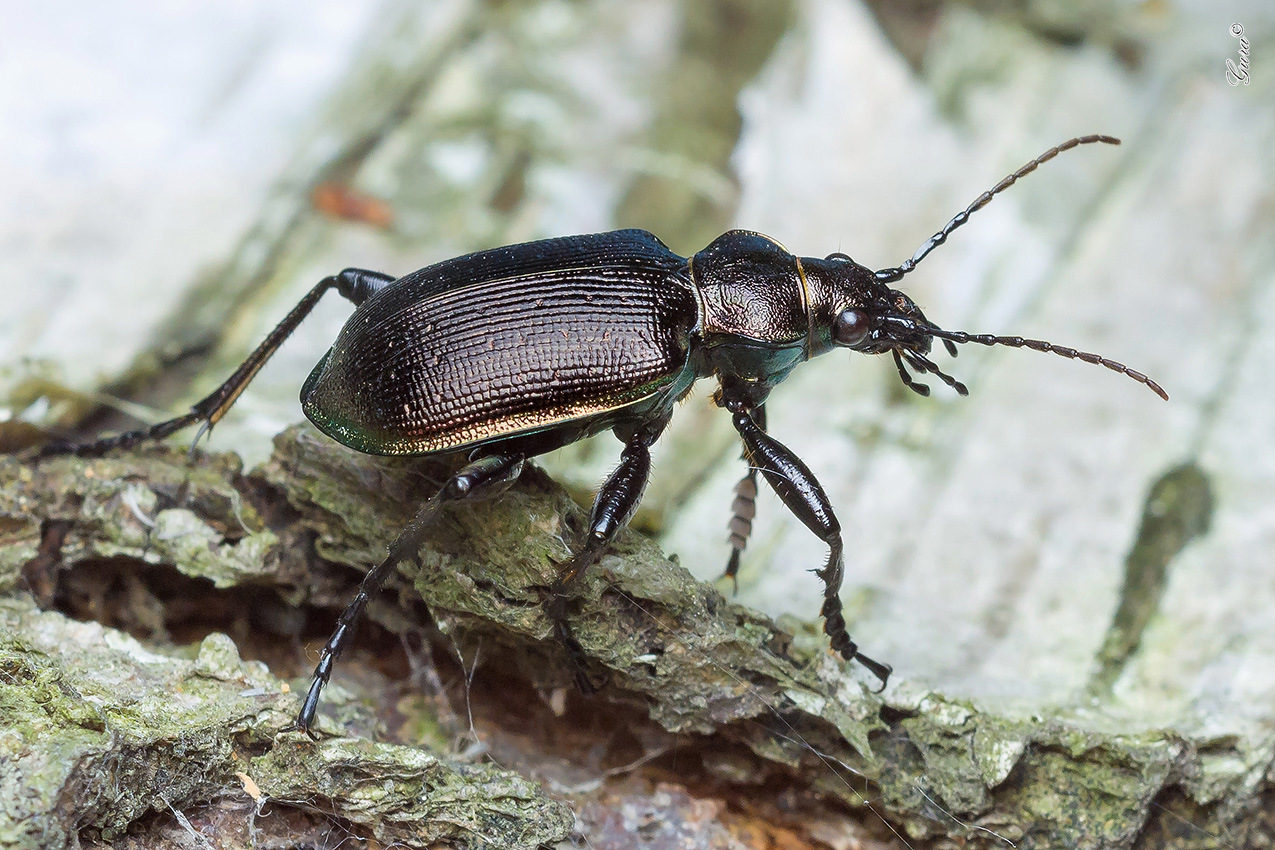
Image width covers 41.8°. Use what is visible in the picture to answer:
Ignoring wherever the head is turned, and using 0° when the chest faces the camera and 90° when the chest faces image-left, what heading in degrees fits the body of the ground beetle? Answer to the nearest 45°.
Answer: approximately 270°
